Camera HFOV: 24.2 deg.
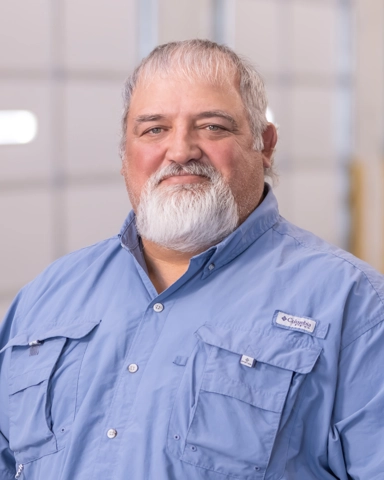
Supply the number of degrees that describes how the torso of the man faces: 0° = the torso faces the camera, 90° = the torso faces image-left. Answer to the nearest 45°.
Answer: approximately 45°

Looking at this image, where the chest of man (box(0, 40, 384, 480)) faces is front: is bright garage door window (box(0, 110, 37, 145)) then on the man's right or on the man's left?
on the man's right
